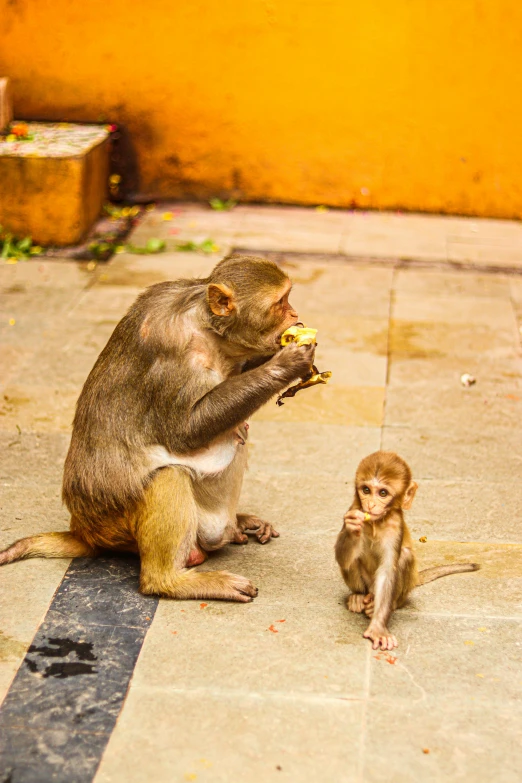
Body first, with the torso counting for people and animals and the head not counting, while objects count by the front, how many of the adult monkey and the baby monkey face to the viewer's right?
1

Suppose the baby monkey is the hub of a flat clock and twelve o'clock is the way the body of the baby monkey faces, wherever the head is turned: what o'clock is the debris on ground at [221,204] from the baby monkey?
The debris on ground is roughly at 4 o'clock from the baby monkey.

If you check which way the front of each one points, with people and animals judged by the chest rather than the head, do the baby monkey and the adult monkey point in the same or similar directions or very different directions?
very different directions

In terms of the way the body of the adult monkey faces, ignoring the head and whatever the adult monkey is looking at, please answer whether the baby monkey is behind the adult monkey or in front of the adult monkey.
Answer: in front

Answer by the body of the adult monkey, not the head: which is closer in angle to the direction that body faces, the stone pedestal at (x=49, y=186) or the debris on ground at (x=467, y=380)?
the debris on ground

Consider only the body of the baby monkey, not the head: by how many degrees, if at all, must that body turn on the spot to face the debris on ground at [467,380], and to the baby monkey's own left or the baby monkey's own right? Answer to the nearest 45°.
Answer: approximately 135° to the baby monkey's own right

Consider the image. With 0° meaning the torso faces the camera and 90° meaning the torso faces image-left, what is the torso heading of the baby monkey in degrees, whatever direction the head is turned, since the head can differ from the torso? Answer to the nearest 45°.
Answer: approximately 45°

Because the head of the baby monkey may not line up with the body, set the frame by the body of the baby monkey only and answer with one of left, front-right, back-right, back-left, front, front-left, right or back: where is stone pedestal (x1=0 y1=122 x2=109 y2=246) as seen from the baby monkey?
right

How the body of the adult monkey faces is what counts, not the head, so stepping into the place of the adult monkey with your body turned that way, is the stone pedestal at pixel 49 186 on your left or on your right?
on your left

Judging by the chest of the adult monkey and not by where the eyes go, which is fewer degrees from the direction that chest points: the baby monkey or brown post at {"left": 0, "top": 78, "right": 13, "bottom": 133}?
the baby monkey

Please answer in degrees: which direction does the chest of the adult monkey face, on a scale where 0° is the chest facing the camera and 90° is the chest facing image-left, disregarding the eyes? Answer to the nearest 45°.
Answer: approximately 270°

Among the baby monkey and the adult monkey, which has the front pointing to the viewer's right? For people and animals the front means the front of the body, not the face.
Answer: the adult monkey

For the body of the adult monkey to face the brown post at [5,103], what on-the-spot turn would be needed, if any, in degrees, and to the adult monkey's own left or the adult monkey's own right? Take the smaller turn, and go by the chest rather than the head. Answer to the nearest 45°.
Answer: approximately 90° to the adult monkey's own left

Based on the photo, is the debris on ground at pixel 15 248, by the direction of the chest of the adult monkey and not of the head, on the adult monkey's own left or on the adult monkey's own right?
on the adult monkey's own left

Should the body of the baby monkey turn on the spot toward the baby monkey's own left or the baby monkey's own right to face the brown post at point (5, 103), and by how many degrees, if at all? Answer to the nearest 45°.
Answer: approximately 90° to the baby monkey's own right

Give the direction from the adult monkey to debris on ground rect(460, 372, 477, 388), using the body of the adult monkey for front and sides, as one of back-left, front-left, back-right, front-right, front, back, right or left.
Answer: front-left
